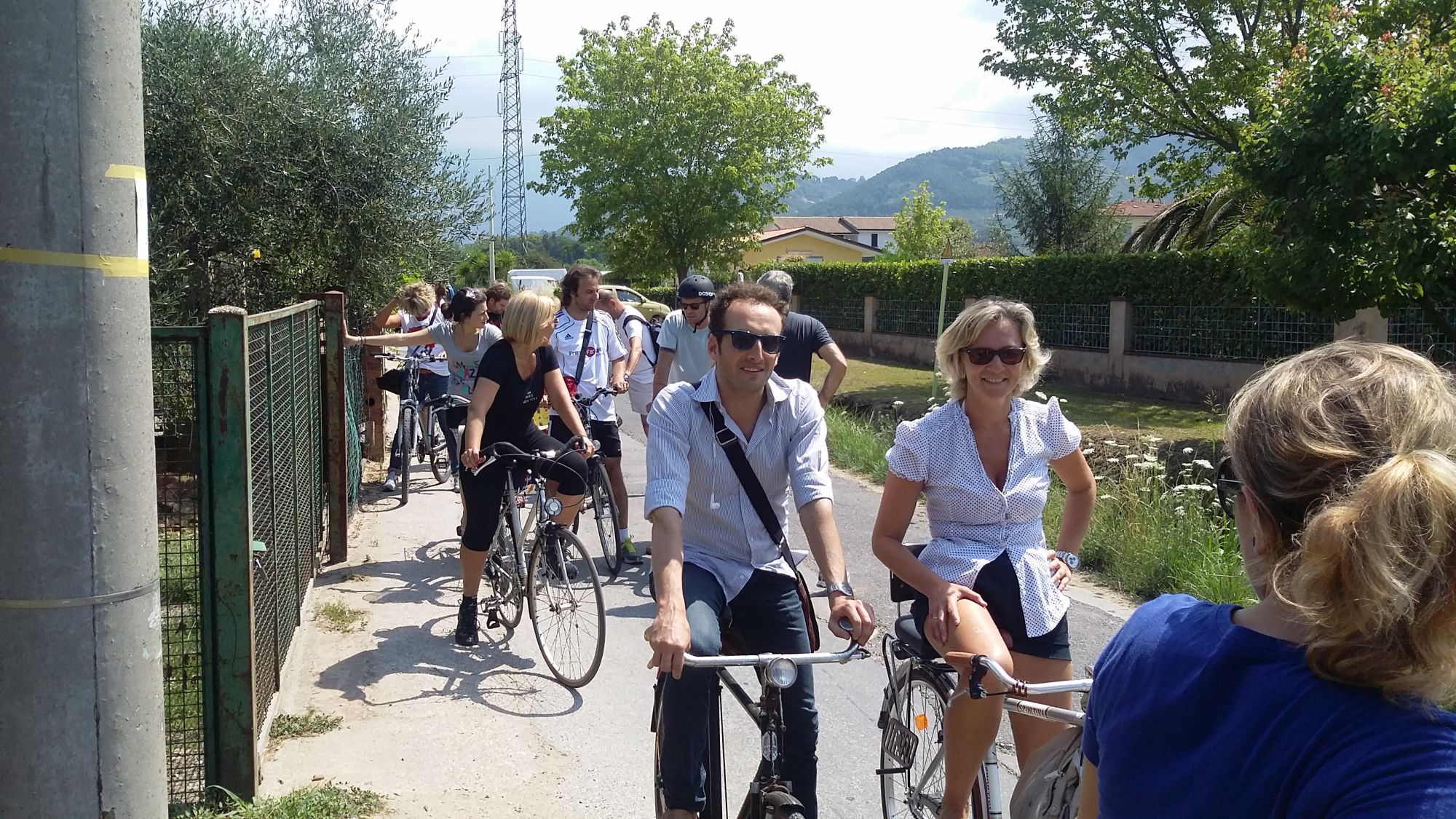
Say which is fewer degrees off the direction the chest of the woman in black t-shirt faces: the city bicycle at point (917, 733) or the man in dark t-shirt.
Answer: the city bicycle

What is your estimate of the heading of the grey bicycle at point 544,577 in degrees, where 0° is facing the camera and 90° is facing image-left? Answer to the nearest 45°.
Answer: approximately 315°

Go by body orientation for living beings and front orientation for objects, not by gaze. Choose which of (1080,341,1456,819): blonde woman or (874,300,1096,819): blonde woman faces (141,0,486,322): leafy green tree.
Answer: (1080,341,1456,819): blonde woman

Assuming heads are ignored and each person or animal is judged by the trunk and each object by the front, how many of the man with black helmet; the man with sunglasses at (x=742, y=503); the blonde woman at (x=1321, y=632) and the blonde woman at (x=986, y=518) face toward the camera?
3

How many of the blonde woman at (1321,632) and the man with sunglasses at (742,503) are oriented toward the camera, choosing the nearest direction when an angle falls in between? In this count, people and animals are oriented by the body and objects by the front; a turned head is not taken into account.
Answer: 1

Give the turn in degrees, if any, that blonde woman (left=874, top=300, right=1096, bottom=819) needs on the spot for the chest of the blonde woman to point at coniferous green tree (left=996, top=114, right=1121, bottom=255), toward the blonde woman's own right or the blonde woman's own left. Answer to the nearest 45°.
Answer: approximately 180°

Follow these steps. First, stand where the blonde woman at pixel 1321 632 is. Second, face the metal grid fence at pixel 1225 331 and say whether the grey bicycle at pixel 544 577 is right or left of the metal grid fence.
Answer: left

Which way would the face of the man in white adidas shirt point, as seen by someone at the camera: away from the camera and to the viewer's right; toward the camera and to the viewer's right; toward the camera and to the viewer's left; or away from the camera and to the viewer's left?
toward the camera and to the viewer's right

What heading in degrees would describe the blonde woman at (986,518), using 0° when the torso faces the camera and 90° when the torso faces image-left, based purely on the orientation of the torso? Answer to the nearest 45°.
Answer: approximately 0°
